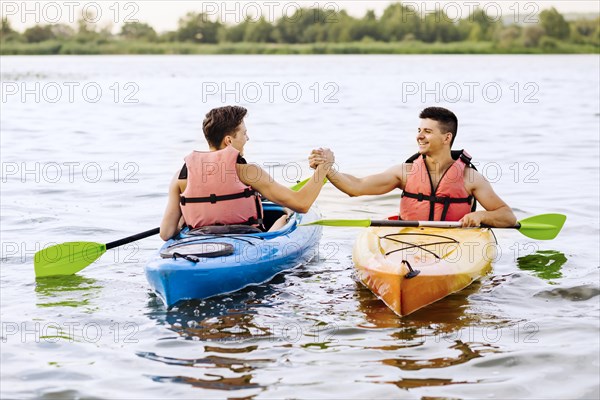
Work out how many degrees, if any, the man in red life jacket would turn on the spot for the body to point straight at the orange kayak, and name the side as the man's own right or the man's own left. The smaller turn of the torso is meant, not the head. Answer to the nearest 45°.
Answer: approximately 45° to the man's own right

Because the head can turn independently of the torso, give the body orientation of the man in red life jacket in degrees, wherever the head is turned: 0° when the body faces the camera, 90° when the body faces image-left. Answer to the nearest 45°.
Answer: approximately 225°

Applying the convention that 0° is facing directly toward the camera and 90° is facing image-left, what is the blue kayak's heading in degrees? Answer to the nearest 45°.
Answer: approximately 225°

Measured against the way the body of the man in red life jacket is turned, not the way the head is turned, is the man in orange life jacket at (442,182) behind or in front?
in front
